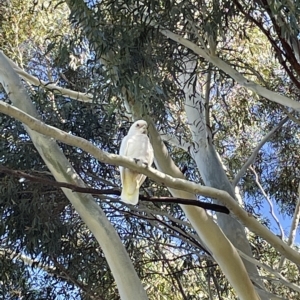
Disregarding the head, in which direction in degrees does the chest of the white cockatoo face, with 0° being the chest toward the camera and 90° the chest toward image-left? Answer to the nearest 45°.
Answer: approximately 315°
